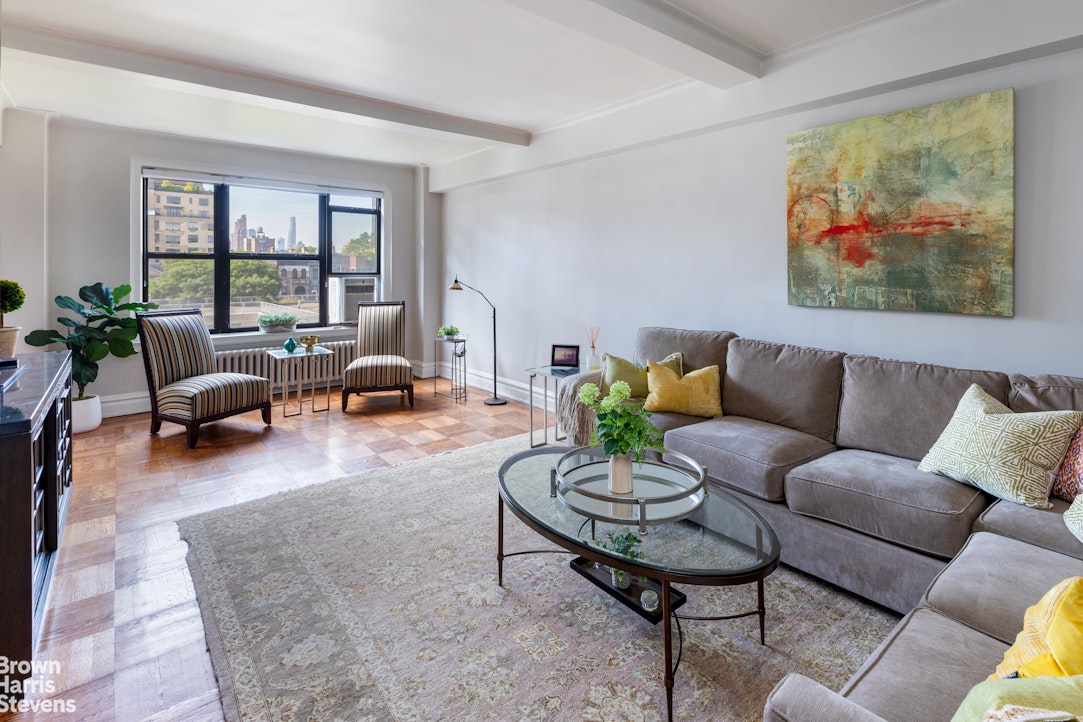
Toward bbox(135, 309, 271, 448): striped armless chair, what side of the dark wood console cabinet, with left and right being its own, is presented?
left

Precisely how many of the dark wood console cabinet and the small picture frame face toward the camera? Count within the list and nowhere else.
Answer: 1

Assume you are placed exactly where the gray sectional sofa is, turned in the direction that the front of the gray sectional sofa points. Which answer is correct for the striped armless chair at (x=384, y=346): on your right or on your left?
on your right

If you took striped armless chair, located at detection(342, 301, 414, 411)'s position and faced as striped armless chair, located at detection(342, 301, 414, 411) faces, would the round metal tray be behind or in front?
in front

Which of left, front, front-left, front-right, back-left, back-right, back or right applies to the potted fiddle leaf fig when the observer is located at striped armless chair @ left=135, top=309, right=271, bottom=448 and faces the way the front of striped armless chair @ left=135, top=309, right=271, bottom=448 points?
back

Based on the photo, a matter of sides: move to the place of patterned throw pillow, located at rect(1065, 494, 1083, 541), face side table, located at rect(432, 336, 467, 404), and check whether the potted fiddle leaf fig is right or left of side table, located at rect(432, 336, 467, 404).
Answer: left

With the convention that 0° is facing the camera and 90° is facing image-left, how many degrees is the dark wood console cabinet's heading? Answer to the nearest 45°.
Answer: approximately 270°

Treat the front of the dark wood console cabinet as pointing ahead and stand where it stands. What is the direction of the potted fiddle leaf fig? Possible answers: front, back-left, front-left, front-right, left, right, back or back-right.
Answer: left

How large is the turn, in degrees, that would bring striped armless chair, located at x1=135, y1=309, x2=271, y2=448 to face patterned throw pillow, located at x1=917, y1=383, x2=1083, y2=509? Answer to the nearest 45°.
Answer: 0° — it already faces it
